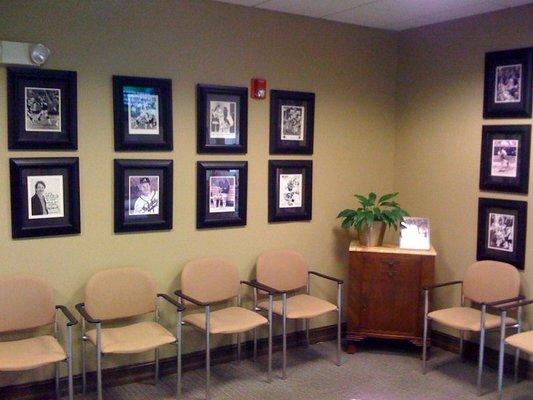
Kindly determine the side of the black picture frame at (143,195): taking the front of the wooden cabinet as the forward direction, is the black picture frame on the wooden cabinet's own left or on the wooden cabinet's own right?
on the wooden cabinet's own right

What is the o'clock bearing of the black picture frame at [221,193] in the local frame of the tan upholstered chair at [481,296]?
The black picture frame is roughly at 1 o'clock from the tan upholstered chair.

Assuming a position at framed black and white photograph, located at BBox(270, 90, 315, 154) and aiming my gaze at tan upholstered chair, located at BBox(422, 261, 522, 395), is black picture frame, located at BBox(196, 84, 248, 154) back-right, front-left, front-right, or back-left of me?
back-right

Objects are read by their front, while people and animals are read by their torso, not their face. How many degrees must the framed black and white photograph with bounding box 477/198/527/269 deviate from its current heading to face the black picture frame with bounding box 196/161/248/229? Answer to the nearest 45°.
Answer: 0° — it already faces it

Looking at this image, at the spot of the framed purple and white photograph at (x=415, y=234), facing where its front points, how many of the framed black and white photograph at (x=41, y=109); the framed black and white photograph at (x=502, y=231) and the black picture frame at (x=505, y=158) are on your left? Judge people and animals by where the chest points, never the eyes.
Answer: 2
